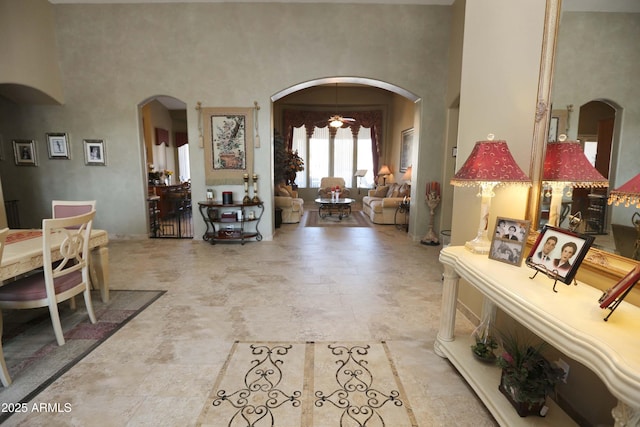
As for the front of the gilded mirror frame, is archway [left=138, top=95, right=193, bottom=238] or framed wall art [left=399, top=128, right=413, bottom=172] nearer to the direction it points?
the archway

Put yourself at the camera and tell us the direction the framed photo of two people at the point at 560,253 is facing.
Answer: facing the viewer and to the left of the viewer

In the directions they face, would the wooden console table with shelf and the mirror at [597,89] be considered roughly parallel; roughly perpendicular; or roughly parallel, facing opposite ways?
roughly perpendicular

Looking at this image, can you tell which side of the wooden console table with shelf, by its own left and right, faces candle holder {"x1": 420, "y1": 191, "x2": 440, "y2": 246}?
left

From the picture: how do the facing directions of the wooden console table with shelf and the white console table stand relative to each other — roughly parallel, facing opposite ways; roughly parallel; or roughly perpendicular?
roughly perpendicular

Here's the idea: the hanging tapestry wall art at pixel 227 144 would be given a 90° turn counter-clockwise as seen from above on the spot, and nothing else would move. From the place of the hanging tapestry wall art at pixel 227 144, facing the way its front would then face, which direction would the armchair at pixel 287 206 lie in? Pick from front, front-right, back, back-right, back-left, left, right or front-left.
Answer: front-left

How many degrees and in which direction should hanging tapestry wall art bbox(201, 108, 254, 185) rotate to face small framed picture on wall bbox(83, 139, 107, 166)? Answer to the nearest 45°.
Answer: approximately 90° to its right

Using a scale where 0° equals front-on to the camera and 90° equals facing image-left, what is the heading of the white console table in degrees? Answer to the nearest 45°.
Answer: approximately 45°

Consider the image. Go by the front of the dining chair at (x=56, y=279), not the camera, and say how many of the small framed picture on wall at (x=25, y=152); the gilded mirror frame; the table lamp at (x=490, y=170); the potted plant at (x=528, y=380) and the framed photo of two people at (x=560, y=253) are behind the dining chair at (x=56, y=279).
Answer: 4

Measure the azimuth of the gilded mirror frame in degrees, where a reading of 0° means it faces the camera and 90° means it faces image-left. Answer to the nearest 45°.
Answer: approximately 45°
